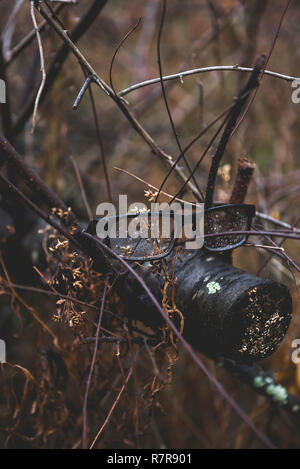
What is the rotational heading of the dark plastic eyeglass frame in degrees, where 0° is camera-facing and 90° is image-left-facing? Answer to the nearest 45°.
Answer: approximately 315°
